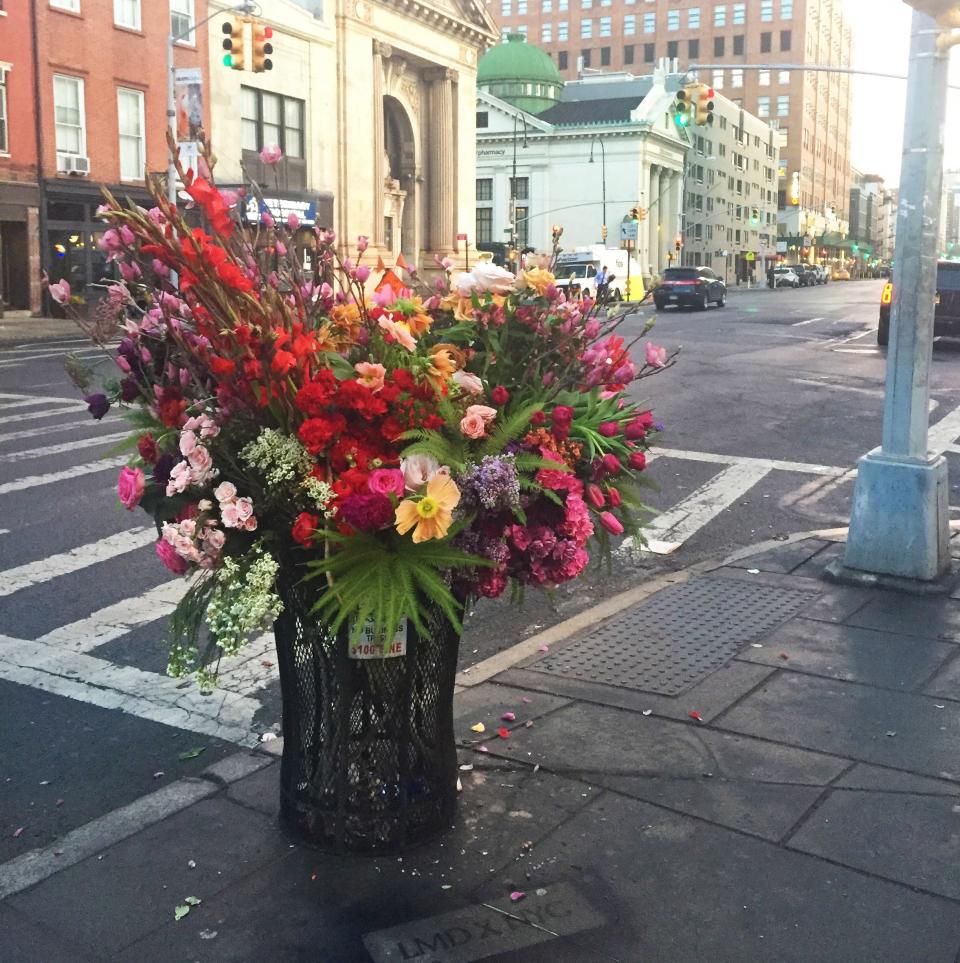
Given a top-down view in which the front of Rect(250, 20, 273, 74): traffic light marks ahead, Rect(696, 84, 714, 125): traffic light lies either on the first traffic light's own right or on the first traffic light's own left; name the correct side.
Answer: on the first traffic light's own left

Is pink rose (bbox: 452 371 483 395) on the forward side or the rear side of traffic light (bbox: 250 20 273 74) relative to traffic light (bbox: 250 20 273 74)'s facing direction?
on the forward side

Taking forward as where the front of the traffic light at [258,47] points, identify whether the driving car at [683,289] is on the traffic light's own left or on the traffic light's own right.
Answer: on the traffic light's own left

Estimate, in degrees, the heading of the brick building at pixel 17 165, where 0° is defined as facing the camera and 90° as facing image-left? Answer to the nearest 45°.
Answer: approximately 315°

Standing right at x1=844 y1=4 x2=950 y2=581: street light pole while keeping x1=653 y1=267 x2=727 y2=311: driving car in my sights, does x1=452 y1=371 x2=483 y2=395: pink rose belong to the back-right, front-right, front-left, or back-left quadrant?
back-left

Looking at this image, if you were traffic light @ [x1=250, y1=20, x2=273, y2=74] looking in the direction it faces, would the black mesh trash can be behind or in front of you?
in front

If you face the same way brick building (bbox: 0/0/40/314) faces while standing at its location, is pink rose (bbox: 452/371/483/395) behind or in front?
in front

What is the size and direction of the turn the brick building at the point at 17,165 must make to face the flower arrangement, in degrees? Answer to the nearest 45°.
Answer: approximately 45° to its right

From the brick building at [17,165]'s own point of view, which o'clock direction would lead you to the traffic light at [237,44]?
The traffic light is roughly at 1 o'clock from the brick building.

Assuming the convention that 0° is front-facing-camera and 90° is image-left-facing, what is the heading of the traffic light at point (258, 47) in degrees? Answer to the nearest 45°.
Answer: approximately 315°

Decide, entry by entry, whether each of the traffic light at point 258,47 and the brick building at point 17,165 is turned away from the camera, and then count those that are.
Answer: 0

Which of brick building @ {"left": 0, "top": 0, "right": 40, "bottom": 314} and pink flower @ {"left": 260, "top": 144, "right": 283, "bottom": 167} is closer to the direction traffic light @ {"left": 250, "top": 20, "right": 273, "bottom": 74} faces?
the pink flower
